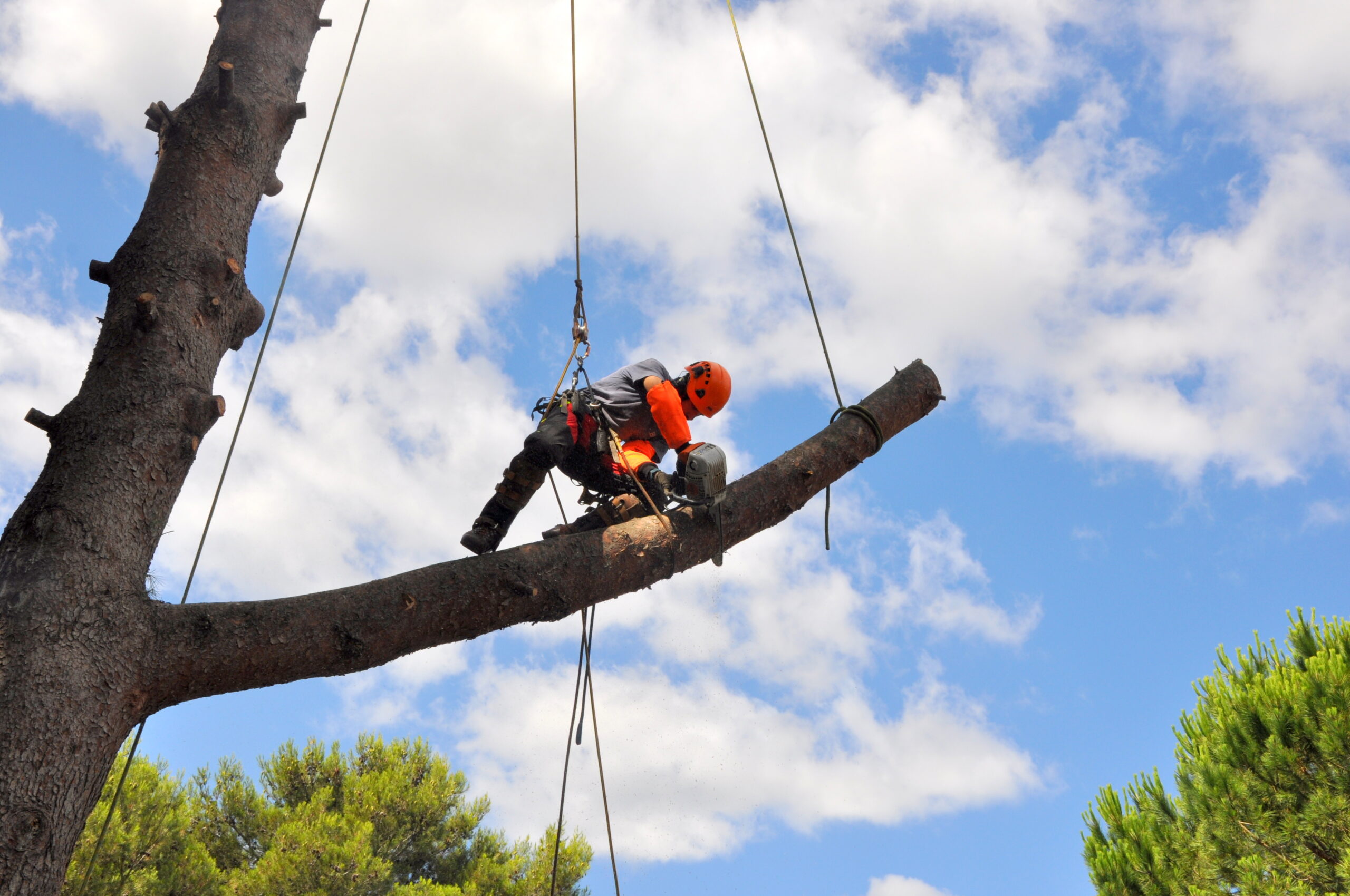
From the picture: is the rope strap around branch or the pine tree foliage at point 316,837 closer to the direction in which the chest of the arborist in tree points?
the rope strap around branch

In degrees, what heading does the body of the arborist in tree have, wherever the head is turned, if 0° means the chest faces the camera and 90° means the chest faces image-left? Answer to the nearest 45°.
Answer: approximately 270°
